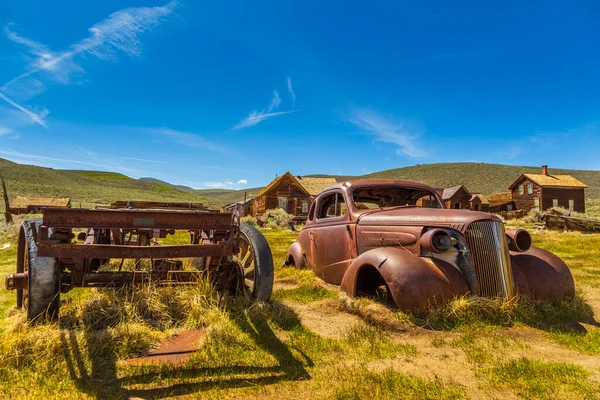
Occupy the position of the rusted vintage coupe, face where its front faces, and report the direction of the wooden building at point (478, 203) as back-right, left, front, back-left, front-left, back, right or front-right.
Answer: back-left

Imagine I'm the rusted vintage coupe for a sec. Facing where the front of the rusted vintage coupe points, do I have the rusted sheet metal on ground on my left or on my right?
on my right

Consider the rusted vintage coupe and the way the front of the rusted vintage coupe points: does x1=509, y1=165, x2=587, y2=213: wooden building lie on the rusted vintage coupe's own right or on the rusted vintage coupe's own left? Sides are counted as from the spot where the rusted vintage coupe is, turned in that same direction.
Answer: on the rusted vintage coupe's own left

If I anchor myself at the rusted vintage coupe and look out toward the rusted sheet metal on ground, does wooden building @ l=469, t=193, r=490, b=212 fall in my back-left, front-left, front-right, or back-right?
back-right

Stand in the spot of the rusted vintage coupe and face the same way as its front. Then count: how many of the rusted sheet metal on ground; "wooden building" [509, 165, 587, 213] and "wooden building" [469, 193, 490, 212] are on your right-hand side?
1

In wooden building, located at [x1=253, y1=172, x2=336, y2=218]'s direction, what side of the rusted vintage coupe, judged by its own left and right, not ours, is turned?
back

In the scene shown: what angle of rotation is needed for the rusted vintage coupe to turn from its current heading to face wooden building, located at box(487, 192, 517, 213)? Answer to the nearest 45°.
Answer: approximately 135° to its left

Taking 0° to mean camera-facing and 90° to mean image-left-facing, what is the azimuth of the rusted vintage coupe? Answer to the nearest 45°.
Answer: approximately 315°

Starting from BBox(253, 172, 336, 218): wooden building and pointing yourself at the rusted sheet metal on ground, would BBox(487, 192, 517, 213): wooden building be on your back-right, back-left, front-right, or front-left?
back-left
